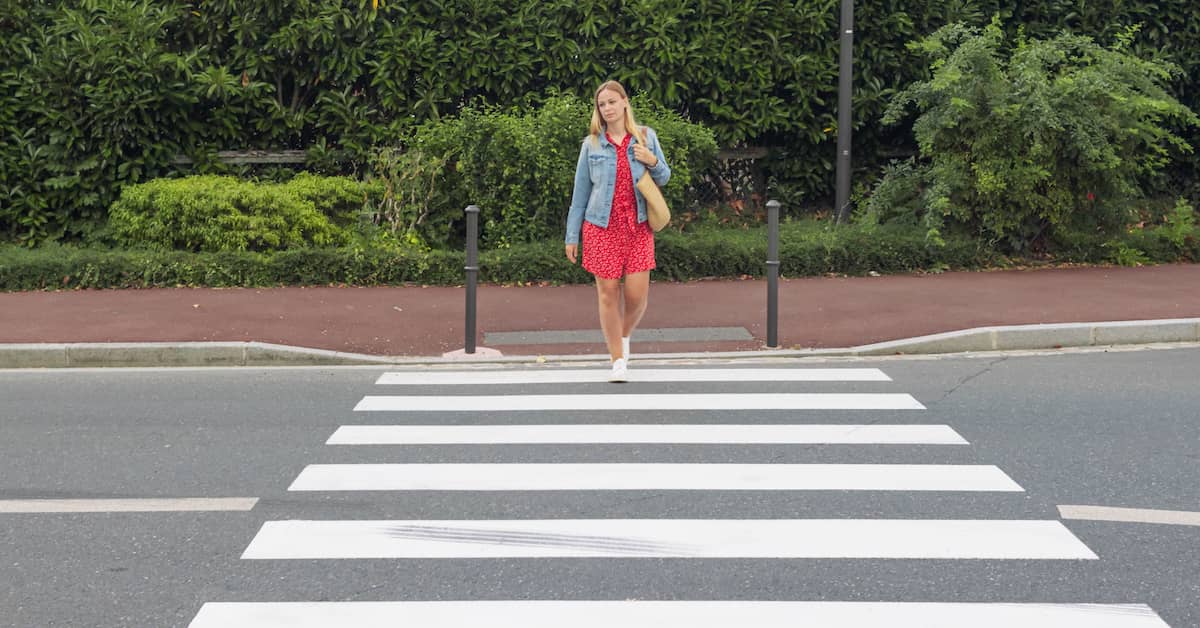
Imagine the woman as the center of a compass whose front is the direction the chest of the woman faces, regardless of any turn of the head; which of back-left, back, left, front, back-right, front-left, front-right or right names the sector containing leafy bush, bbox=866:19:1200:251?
back-left

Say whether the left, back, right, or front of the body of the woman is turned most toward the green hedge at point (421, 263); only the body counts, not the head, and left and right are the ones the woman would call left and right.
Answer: back

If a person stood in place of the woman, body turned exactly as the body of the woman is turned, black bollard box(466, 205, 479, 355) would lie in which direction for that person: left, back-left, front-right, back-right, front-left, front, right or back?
back-right

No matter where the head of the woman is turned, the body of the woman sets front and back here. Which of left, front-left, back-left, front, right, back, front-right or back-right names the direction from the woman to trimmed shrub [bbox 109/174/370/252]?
back-right

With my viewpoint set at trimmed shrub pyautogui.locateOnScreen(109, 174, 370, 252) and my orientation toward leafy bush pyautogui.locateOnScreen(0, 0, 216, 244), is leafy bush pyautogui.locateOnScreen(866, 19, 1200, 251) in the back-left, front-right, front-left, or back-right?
back-right

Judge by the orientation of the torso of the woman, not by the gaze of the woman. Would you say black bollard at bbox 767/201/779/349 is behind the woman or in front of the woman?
behind

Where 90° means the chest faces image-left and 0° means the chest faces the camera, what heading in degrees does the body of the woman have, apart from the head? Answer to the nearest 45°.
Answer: approximately 0°

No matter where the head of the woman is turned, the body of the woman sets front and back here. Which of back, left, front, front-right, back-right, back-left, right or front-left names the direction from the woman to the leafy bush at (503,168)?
back

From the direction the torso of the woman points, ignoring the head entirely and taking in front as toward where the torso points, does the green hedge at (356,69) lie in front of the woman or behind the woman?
behind

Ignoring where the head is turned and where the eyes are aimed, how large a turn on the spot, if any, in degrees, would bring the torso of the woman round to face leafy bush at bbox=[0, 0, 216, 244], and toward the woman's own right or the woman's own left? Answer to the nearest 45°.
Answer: approximately 135° to the woman's own right
